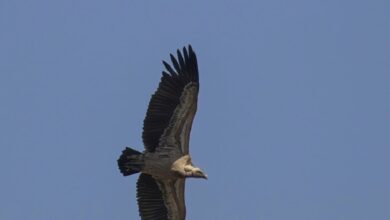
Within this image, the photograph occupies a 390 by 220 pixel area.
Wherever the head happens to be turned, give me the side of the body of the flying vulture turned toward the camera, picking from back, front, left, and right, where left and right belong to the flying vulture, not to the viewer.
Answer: right
